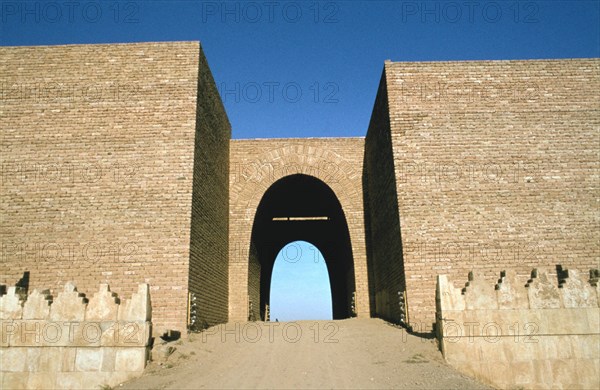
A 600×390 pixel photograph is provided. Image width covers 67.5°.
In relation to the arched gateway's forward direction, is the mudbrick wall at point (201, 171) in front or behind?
in front

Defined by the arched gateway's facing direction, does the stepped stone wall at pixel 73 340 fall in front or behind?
in front

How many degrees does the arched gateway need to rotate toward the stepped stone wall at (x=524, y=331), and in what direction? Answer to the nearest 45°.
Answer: approximately 45° to its left

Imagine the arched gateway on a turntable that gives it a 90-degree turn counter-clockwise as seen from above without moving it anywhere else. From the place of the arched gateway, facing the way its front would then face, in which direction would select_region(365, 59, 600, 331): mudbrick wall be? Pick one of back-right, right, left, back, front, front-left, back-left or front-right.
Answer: front-right

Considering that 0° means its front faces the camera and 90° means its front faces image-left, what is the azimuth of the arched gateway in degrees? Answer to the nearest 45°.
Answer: approximately 0°
